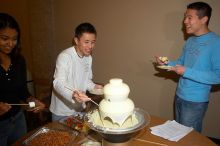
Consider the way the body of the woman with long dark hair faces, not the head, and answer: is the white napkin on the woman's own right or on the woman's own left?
on the woman's own left

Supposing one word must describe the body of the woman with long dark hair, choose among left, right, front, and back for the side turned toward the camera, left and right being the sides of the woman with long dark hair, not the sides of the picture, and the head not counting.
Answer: front

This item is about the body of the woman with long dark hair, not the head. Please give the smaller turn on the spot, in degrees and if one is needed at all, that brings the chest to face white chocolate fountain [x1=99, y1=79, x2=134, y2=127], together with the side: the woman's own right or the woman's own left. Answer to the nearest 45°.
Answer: approximately 45° to the woman's own left

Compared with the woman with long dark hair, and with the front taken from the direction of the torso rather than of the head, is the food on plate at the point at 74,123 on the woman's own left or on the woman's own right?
on the woman's own left

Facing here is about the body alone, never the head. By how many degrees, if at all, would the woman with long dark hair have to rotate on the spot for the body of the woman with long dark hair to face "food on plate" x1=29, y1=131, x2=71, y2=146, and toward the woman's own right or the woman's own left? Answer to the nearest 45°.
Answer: approximately 45° to the woman's own left

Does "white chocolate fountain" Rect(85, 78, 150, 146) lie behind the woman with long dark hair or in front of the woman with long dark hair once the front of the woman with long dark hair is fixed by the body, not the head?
in front
